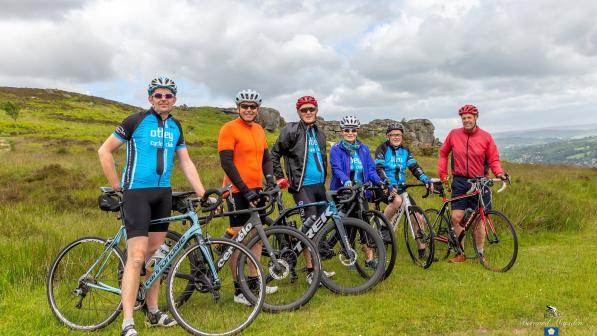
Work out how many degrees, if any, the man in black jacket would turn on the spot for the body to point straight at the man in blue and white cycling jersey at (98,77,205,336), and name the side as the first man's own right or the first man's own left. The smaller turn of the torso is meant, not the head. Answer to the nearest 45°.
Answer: approximately 90° to the first man's own right

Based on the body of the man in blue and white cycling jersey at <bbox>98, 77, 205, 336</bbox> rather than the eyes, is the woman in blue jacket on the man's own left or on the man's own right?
on the man's own left

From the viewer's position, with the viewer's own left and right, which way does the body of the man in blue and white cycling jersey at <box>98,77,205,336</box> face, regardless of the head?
facing the viewer and to the right of the viewer

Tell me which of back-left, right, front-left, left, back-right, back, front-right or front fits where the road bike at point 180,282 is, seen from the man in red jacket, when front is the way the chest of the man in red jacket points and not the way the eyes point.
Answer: front-right

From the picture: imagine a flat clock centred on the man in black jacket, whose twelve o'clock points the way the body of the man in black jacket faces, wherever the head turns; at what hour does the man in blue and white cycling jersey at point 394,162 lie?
The man in blue and white cycling jersey is roughly at 9 o'clock from the man in black jacket.

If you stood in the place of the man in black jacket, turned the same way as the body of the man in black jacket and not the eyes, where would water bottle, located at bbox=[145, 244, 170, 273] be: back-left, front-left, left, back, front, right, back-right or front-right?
right

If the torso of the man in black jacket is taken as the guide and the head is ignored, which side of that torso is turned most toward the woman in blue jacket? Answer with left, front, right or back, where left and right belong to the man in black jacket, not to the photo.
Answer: left

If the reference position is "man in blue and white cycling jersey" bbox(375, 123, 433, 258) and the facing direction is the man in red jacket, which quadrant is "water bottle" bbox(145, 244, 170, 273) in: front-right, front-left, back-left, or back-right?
back-right

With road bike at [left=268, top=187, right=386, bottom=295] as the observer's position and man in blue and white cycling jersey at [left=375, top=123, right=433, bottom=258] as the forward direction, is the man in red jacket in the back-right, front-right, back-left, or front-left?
front-right

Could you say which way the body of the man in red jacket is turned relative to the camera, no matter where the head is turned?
toward the camera
